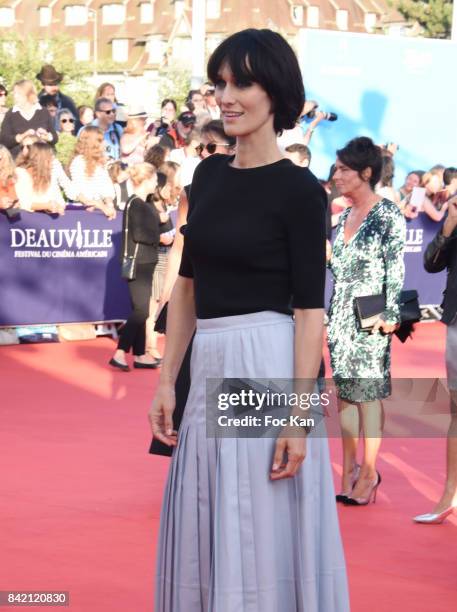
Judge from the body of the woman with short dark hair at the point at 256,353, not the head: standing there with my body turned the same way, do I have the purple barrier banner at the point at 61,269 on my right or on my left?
on my right

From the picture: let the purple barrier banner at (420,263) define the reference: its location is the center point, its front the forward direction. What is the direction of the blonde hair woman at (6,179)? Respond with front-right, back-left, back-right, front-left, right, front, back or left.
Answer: front-right

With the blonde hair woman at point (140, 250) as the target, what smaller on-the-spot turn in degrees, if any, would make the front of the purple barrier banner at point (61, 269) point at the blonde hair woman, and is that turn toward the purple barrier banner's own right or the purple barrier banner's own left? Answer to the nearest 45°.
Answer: approximately 45° to the purple barrier banner's own left

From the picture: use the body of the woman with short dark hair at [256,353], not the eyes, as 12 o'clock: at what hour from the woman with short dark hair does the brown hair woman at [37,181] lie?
The brown hair woman is roughly at 4 o'clock from the woman with short dark hair.

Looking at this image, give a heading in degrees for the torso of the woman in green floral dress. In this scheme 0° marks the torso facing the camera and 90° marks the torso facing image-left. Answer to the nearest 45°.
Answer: approximately 45°

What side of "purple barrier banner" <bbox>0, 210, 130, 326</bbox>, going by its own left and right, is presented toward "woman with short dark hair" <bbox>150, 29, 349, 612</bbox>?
front

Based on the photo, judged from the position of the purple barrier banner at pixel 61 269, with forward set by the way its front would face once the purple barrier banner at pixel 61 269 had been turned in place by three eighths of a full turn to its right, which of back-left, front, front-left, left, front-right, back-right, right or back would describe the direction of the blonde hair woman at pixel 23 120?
front-right

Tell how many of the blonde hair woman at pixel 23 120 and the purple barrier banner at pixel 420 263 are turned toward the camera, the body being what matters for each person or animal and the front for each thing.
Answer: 2

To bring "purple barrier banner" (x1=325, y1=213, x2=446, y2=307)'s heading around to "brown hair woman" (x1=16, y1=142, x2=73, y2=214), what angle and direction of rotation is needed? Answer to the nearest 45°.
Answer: approximately 45° to its right

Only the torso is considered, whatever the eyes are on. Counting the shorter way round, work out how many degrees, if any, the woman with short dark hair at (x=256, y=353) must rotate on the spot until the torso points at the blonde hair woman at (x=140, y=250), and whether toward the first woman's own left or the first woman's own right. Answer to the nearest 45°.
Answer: approximately 135° to the first woman's own right

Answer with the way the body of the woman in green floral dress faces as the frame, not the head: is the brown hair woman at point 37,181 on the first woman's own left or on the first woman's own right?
on the first woman's own right

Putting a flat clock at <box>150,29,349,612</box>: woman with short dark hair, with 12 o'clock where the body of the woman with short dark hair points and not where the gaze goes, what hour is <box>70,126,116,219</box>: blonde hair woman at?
The blonde hair woman is roughly at 4 o'clock from the woman with short dark hair.

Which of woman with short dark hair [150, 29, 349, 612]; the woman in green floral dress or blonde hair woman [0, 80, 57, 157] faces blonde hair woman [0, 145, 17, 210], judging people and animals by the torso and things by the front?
blonde hair woman [0, 80, 57, 157]
